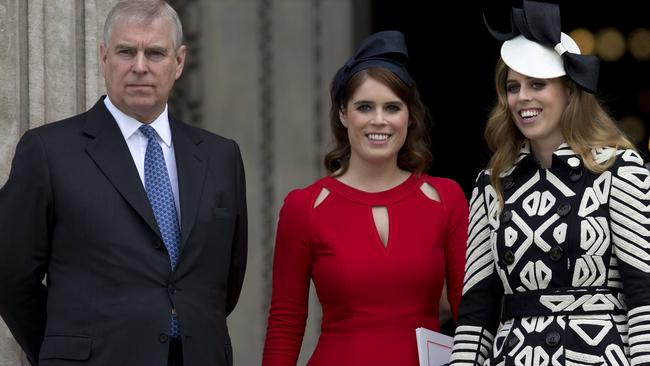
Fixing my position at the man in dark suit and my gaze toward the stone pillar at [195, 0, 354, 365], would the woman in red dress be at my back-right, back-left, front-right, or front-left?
front-right

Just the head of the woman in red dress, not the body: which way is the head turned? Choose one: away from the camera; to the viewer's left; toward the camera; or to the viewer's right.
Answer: toward the camera

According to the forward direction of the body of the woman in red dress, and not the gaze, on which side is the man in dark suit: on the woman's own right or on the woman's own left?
on the woman's own right

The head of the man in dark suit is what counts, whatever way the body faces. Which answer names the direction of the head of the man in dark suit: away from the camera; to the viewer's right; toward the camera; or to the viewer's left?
toward the camera

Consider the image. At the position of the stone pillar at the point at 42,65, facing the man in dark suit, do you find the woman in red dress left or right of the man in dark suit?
left

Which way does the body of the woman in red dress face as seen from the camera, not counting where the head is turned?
toward the camera

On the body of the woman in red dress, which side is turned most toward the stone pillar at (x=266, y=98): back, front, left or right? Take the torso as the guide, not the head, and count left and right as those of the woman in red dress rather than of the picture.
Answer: back

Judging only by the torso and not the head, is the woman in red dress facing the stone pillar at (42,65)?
no

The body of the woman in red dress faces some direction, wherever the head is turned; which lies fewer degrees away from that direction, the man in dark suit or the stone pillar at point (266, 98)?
the man in dark suit
